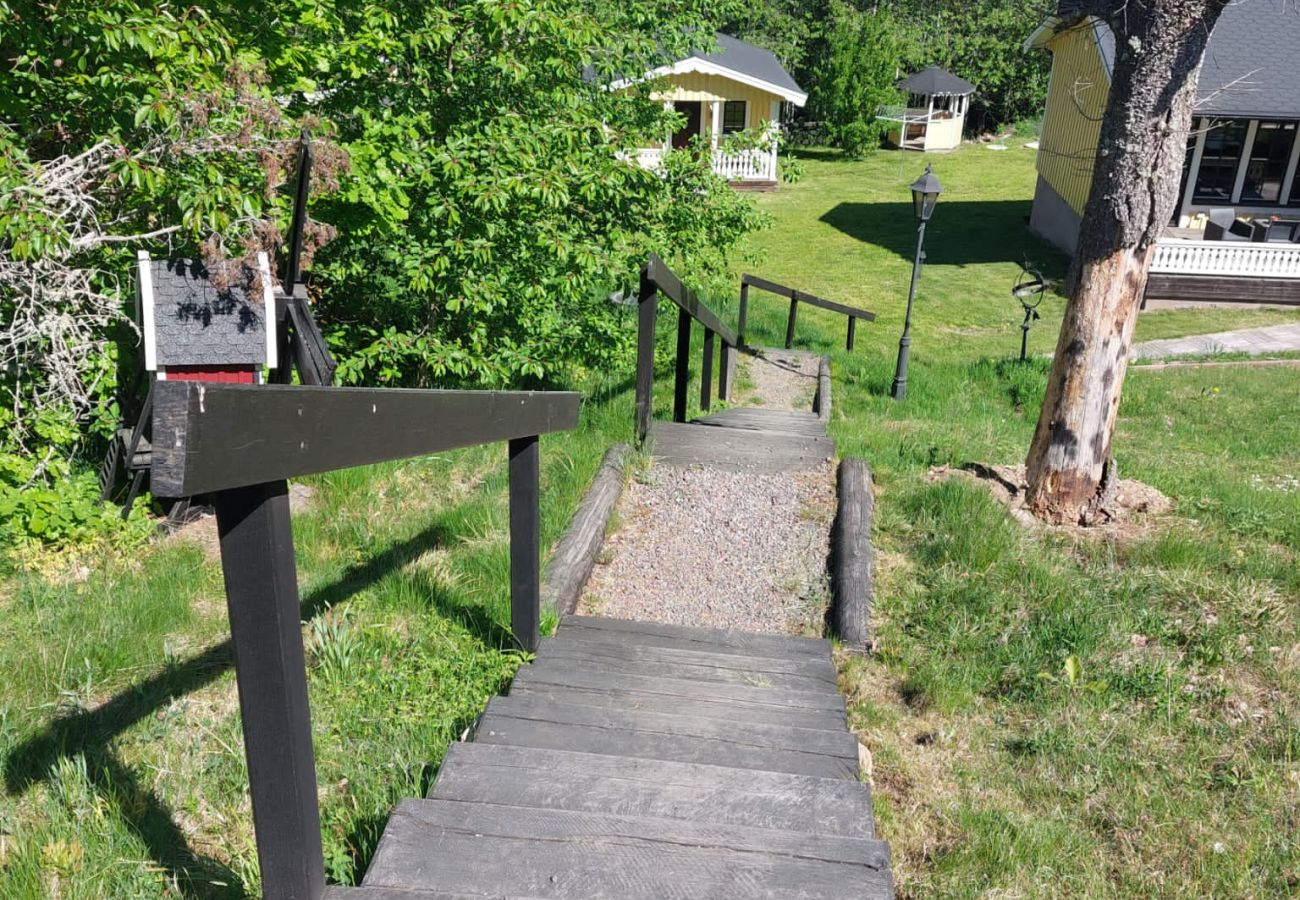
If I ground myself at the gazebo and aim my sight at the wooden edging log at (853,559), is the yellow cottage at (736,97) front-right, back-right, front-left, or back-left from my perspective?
front-right

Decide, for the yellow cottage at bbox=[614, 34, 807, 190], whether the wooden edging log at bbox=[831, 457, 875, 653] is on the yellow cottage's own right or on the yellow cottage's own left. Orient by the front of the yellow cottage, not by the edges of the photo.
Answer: on the yellow cottage's own left

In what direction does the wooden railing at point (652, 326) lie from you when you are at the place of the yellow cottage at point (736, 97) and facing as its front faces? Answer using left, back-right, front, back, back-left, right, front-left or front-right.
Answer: front-left

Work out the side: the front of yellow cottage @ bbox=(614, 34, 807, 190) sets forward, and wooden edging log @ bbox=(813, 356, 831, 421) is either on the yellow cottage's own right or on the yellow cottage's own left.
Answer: on the yellow cottage's own left

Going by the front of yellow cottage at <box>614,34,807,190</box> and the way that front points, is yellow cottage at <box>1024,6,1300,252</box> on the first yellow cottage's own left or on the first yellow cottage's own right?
on the first yellow cottage's own left

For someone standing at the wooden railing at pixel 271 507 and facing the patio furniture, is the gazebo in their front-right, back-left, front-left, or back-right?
front-left

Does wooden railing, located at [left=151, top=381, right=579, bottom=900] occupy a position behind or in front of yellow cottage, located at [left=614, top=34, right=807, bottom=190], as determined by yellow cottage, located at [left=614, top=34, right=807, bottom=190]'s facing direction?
in front

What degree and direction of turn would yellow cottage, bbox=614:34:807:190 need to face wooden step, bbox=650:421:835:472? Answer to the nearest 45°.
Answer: approximately 45° to its left

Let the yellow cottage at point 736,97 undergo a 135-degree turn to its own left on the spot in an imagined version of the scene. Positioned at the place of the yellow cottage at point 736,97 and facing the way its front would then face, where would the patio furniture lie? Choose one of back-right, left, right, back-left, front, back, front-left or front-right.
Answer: front-right

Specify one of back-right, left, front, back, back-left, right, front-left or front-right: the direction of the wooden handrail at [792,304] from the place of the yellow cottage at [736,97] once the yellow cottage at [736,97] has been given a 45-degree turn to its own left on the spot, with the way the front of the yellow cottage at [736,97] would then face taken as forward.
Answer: front

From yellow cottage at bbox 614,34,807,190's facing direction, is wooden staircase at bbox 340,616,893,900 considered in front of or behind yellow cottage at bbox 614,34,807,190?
in front

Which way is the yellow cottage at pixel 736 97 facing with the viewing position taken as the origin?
facing the viewer and to the left of the viewer
